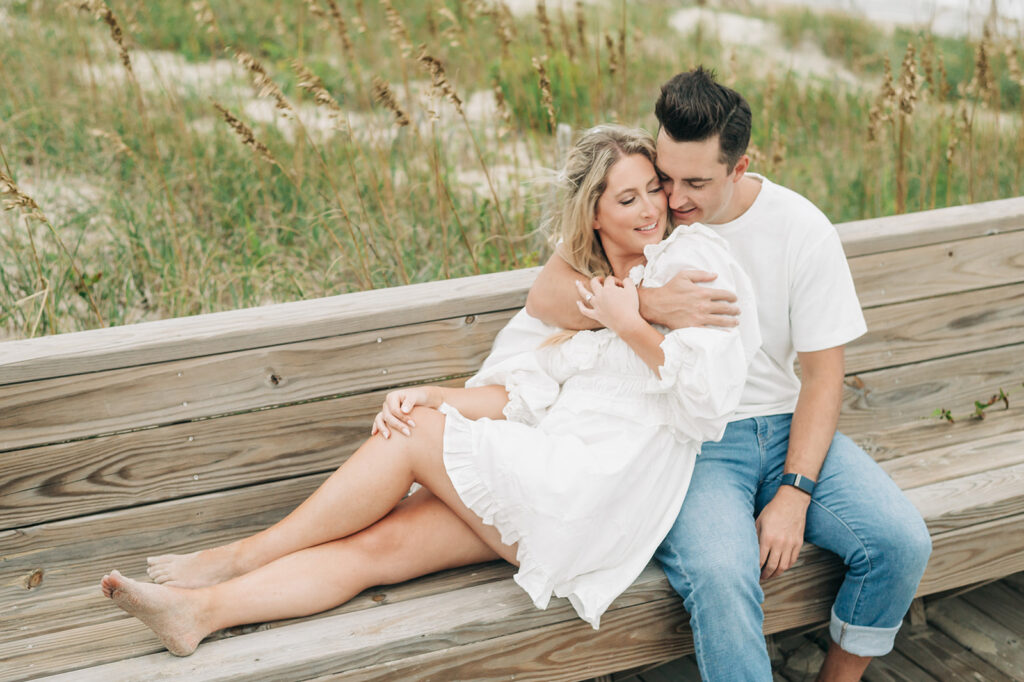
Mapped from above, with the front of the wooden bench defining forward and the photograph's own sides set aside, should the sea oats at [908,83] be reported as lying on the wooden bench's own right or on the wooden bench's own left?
on the wooden bench's own left

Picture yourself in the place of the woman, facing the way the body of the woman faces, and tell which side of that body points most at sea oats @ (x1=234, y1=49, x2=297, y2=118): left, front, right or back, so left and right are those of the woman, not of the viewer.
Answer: right

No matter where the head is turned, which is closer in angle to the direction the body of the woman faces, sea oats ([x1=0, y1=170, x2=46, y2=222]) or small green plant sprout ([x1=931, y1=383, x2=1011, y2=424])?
the sea oats

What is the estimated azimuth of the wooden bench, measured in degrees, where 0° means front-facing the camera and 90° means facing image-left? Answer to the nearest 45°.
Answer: approximately 315°

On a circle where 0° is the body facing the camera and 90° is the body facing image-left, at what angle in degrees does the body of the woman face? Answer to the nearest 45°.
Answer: approximately 45°

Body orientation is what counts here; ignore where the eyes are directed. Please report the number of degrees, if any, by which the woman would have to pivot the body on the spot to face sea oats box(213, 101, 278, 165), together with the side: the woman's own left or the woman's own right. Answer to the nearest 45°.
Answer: approximately 90° to the woman's own right

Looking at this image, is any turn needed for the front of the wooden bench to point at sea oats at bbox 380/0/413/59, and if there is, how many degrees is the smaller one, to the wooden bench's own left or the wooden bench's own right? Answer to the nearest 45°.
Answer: approximately 135° to the wooden bench's own left

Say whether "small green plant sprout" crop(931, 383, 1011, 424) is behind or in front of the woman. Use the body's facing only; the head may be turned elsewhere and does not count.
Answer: behind
